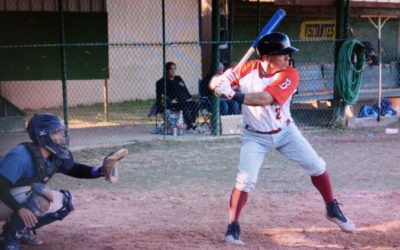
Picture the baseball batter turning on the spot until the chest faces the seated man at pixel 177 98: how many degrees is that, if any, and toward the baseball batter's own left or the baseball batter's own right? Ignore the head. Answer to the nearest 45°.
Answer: approximately 180°

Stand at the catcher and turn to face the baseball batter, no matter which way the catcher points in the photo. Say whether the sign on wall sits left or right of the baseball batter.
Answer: left

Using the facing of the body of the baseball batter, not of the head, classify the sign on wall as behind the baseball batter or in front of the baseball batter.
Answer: behind

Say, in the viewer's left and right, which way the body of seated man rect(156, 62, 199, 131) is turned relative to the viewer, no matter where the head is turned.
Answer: facing the viewer and to the right of the viewer

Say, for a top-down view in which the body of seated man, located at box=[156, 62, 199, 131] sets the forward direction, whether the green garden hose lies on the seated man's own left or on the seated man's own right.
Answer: on the seated man's own left

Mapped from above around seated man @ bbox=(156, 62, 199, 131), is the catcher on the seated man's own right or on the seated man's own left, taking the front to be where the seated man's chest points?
on the seated man's own right

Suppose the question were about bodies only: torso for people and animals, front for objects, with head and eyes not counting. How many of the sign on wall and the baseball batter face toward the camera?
2

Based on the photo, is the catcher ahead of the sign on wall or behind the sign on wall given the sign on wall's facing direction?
ahead

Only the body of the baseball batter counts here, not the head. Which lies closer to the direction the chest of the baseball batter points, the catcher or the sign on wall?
the catcher

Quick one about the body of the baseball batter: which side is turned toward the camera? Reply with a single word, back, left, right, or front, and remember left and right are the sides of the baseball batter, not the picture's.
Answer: front

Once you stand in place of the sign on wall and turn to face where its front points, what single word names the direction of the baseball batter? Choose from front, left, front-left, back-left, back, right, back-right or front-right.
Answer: front

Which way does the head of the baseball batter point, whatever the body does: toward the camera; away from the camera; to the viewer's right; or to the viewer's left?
to the viewer's right

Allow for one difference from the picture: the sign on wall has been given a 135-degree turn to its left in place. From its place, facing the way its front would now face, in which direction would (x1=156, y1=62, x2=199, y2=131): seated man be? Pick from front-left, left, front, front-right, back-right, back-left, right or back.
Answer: back
